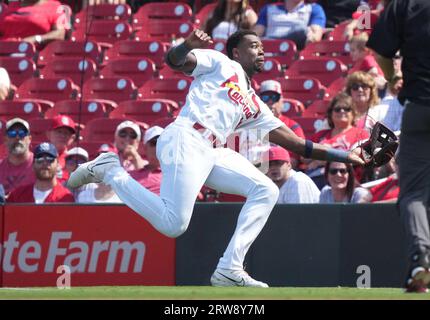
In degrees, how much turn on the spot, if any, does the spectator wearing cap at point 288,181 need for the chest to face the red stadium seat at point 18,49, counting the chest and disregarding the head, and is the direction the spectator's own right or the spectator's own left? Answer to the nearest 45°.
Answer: approximately 90° to the spectator's own right

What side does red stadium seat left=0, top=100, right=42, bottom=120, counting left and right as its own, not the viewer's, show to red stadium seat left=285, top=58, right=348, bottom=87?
left

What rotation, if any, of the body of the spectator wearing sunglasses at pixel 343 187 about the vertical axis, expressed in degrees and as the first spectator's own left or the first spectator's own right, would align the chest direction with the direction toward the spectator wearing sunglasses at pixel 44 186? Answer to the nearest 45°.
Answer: approximately 90° to the first spectator's own right

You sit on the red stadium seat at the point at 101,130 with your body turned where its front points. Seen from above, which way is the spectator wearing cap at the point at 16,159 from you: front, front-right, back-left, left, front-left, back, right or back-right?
front-right

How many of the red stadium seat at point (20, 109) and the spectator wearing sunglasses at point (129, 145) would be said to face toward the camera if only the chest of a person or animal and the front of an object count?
2

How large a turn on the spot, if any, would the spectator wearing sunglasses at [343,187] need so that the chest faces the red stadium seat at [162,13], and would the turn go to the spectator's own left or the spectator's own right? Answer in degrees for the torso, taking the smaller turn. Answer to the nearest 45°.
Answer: approximately 135° to the spectator's own right

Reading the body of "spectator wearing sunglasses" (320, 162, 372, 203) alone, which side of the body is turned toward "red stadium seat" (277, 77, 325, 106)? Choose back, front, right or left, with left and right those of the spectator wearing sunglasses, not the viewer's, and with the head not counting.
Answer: back

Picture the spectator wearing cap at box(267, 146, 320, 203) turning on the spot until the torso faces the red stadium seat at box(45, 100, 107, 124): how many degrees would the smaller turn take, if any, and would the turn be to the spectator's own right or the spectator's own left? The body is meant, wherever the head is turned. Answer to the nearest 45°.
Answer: approximately 90° to the spectator's own right
